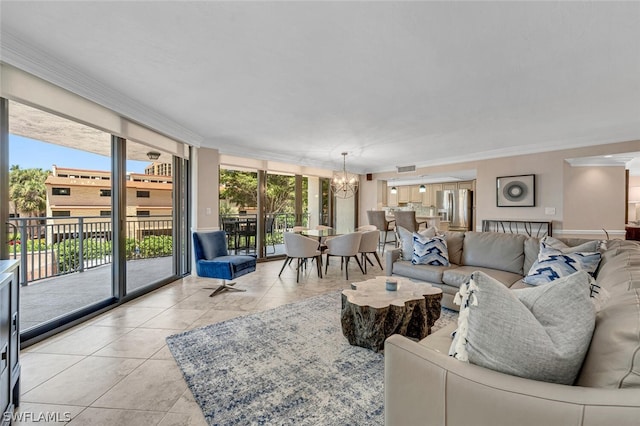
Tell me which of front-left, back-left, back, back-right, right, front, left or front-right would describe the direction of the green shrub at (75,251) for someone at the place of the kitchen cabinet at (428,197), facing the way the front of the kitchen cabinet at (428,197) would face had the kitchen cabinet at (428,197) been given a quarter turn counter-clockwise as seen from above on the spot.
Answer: back-right

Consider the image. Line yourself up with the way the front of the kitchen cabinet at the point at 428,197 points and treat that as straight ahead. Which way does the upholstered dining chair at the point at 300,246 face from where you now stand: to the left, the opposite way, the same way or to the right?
the opposite way

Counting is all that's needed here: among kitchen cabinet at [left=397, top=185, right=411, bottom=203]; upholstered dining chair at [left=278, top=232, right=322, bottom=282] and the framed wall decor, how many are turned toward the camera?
2

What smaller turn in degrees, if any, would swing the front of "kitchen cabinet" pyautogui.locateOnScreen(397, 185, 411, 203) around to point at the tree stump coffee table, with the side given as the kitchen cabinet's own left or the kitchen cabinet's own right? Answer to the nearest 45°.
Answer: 0° — it already faces it

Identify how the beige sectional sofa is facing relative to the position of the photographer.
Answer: facing the viewer and to the left of the viewer

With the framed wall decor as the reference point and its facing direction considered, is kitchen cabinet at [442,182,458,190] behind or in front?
behind

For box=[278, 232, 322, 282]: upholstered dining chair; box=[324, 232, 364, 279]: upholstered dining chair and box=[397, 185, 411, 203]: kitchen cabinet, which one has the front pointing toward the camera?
the kitchen cabinet

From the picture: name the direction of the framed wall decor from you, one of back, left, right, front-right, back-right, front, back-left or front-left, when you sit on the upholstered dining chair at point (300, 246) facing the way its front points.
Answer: front-right

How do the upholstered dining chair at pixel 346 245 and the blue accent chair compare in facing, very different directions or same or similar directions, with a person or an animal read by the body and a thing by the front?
very different directions

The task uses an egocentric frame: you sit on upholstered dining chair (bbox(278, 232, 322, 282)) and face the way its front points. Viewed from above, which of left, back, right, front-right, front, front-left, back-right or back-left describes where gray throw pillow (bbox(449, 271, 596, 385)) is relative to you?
back-right

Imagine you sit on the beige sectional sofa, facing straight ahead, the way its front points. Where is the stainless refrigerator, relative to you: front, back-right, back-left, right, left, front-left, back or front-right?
back-right

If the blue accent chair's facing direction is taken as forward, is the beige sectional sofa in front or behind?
in front

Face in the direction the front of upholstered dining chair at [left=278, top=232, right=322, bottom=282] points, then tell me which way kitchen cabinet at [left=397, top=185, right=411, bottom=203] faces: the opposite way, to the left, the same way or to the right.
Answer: the opposite way

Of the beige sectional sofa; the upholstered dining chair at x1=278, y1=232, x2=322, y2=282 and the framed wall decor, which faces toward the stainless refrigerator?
the upholstered dining chair

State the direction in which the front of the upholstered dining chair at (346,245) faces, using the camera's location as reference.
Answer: facing away from the viewer and to the left of the viewer

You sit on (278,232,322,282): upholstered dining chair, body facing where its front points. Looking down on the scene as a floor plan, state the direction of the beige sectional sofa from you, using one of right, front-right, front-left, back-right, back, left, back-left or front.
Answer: back-right

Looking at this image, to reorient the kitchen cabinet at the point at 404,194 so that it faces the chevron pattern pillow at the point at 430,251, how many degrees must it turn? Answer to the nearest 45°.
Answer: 0° — it already faces it
